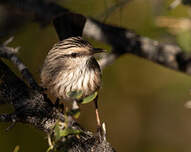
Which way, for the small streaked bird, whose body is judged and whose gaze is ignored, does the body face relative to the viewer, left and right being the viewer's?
facing the viewer and to the right of the viewer
